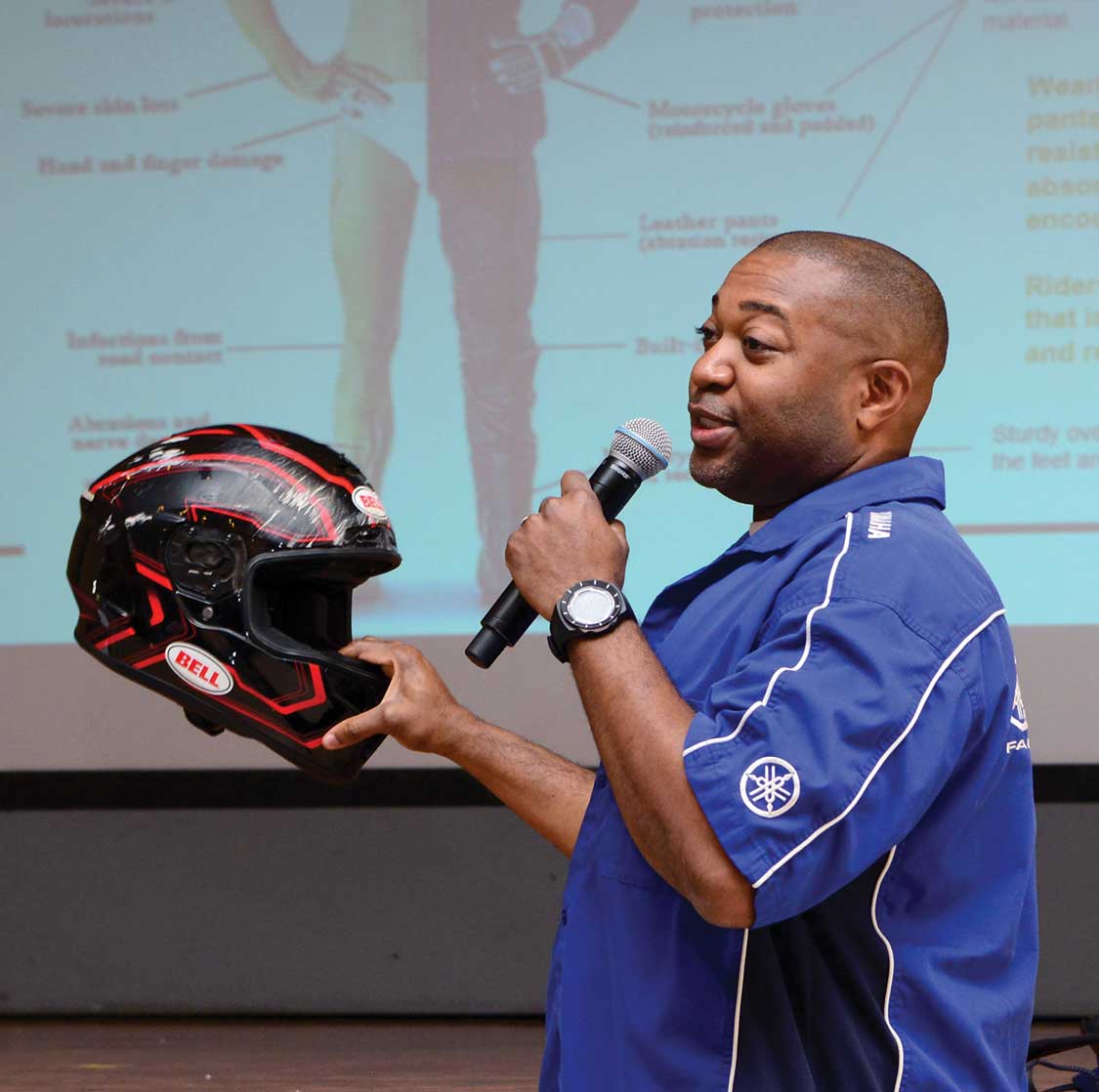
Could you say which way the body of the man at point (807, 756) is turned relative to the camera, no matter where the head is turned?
to the viewer's left
